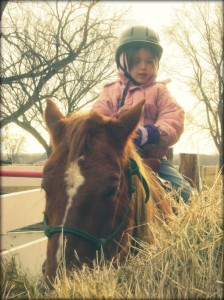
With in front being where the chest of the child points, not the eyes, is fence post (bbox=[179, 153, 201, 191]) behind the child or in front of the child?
behind

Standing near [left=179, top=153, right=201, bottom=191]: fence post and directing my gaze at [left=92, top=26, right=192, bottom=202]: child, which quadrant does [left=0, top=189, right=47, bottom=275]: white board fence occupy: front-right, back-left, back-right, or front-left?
front-right

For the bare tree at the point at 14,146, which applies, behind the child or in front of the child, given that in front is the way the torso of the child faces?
behind

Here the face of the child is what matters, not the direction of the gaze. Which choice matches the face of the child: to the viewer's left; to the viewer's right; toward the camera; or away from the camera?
toward the camera

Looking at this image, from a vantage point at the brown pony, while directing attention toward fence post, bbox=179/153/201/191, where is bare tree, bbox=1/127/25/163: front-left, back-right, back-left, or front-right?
front-left

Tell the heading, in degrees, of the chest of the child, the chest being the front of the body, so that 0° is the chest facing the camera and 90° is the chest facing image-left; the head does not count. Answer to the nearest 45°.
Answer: approximately 0°

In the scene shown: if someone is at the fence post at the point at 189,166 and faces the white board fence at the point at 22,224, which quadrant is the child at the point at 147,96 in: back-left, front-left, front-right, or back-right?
front-left
